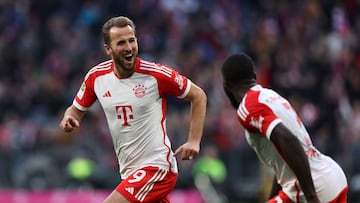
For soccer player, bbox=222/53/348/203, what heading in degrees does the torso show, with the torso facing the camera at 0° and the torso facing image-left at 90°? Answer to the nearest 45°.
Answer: approximately 135°

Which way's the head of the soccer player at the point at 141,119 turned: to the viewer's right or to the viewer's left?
to the viewer's right
